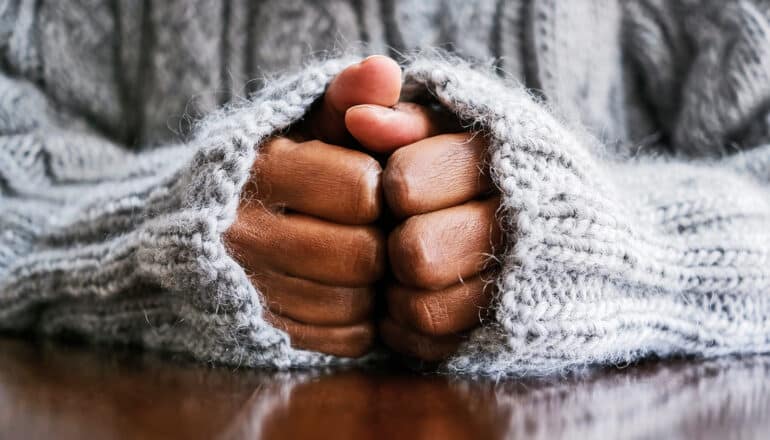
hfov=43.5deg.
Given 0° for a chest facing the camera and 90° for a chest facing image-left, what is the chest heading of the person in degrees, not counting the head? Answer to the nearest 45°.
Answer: approximately 0°
